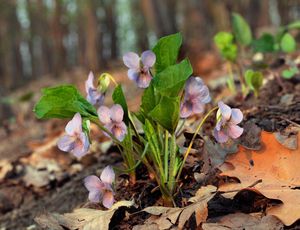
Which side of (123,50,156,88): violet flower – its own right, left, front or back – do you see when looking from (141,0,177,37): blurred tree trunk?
back

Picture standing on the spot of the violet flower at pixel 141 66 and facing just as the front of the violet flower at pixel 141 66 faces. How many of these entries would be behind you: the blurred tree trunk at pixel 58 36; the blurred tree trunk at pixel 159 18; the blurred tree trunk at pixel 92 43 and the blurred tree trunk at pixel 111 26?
4

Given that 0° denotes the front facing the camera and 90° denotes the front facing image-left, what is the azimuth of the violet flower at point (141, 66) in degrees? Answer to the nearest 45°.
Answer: approximately 0°

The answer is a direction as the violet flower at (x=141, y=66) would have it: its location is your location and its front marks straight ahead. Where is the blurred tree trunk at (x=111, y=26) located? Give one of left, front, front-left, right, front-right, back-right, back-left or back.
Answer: back

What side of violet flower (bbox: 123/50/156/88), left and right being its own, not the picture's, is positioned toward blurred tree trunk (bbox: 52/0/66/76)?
back

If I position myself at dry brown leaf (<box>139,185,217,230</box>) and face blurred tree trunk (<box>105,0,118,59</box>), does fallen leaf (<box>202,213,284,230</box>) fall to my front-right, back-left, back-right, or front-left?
back-right
